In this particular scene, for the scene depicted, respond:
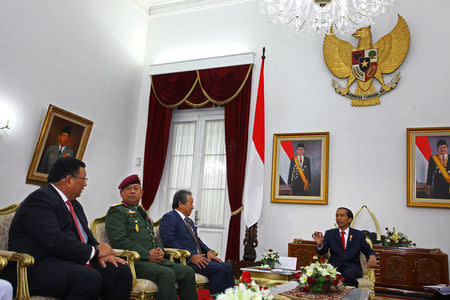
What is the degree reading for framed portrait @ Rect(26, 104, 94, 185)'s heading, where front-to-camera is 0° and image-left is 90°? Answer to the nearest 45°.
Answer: approximately 315°

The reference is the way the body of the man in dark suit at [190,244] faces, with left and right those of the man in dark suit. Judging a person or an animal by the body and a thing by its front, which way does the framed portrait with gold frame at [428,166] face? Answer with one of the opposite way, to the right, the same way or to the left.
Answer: to the right

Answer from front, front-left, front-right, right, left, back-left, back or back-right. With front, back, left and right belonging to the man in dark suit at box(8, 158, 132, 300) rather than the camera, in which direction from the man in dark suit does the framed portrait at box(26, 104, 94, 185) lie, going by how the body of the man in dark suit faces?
back-left

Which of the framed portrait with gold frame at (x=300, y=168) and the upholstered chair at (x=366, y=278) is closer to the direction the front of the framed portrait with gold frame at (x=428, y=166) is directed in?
the upholstered chair

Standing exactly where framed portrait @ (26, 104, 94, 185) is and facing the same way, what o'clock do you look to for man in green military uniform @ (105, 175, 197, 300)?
The man in green military uniform is roughly at 1 o'clock from the framed portrait.

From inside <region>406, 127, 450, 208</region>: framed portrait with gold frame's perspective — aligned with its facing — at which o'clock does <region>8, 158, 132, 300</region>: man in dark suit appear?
The man in dark suit is roughly at 1 o'clock from the framed portrait with gold frame.

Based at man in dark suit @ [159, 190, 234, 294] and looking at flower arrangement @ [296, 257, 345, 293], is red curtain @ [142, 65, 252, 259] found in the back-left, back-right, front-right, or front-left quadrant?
back-left

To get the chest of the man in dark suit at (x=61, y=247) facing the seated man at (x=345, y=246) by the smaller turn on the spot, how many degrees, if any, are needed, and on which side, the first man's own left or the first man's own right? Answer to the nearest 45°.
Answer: approximately 45° to the first man's own left

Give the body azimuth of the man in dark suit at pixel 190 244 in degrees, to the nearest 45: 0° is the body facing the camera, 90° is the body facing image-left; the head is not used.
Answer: approximately 315°
